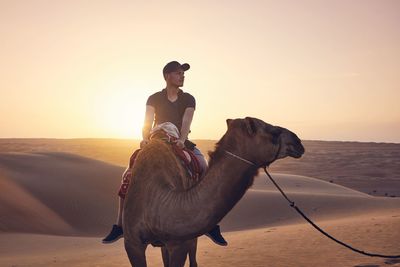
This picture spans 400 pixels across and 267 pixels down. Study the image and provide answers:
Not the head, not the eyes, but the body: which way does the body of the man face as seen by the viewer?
toward the camera

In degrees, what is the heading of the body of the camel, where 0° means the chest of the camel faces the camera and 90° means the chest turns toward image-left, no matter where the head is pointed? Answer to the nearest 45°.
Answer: approximately 315°
